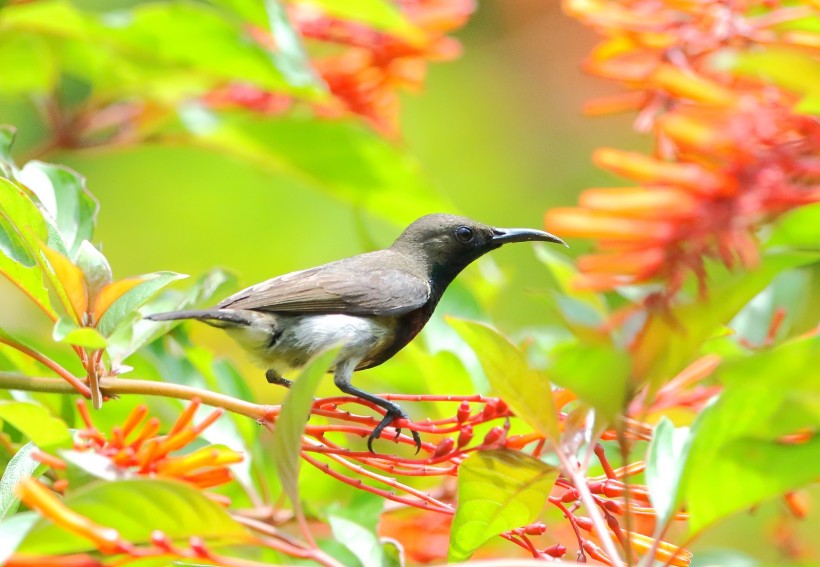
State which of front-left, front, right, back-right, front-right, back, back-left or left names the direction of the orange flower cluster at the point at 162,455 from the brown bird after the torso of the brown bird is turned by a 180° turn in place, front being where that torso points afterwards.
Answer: front

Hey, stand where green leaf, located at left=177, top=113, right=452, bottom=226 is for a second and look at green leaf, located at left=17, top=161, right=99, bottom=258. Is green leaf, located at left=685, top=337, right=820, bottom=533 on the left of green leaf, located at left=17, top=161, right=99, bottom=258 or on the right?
left

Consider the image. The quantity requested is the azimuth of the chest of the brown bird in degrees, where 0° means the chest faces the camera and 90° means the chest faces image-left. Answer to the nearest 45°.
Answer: approximately 270°

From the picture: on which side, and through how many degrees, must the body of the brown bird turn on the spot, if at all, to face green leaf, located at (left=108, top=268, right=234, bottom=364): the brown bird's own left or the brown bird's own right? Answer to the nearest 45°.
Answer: approximately 135° to the brown bird's own right

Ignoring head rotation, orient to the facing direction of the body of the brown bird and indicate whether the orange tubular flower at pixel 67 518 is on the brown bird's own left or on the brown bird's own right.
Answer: on the brown bird's own right

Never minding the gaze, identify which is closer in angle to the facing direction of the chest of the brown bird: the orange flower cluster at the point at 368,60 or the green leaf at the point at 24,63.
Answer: the orange flower cluster

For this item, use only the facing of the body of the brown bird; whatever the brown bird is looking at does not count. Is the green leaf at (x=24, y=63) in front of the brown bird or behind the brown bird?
behind
